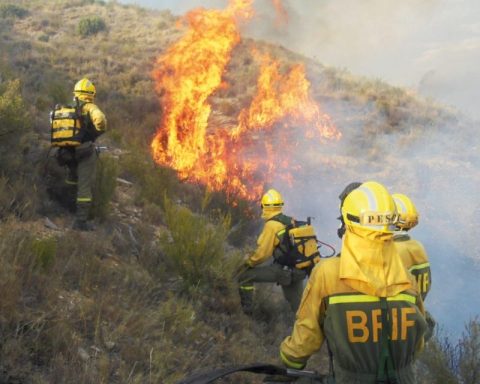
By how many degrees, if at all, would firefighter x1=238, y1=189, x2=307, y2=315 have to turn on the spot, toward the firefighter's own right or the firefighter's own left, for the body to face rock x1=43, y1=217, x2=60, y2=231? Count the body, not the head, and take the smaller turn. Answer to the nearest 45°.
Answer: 0° — they already face it

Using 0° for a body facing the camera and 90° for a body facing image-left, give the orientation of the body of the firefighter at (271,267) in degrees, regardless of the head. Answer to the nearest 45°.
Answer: approximately 90°

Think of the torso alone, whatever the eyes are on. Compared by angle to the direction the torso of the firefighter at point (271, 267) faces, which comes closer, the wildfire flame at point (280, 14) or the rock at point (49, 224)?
the rock

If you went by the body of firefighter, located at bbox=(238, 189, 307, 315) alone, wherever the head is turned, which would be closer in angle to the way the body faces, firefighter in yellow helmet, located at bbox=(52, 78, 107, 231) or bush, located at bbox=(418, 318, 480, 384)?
the firefighter in yellow helmet

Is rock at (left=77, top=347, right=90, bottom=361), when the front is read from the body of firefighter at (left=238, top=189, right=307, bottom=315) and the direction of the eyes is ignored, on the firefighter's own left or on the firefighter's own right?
on the firefighter's own left

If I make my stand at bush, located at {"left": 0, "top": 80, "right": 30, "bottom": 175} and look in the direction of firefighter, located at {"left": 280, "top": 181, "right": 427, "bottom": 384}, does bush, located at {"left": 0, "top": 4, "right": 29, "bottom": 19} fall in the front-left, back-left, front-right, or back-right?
back-left

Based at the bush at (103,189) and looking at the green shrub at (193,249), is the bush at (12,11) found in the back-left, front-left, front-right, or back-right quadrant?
back-left

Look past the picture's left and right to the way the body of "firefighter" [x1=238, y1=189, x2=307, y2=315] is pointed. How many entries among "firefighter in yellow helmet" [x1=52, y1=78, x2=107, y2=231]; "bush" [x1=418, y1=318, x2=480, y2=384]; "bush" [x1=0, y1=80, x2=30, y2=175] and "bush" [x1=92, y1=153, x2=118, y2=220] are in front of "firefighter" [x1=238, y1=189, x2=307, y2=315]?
3

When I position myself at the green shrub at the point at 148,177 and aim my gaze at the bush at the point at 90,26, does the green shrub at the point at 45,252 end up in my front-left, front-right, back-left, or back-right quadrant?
back-left
